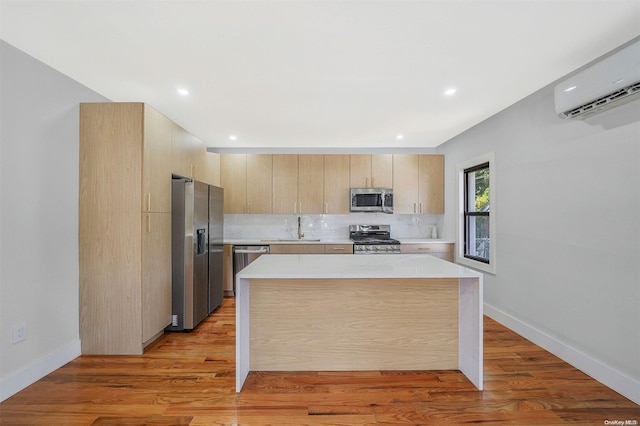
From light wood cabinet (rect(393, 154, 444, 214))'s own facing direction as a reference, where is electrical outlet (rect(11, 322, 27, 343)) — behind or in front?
in front

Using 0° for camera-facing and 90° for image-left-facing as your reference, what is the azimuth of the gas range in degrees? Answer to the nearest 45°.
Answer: approximately 0°

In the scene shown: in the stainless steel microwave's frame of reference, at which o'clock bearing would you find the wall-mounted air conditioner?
The wall-mounted air conditioner is roughly at 11 o'clock from the stainless steel microwave.

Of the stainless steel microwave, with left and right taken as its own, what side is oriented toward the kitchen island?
front

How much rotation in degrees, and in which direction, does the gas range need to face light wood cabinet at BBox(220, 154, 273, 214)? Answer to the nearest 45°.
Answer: approximately 90° to its right

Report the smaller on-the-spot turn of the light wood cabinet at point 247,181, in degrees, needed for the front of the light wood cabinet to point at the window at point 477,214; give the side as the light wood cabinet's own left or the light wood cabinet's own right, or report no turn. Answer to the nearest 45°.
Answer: approximately 45° to the light wood cabinet's own left

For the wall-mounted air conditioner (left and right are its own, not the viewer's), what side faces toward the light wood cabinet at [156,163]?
front

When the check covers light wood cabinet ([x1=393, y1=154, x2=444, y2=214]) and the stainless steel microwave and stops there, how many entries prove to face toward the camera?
2

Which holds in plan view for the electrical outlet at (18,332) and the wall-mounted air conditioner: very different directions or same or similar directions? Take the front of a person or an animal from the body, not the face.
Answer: very different directions

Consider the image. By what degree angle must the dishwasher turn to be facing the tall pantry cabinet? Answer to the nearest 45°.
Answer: approximately 45° to its right

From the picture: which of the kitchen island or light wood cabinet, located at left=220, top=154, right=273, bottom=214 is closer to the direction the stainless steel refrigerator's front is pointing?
the kitchen island
